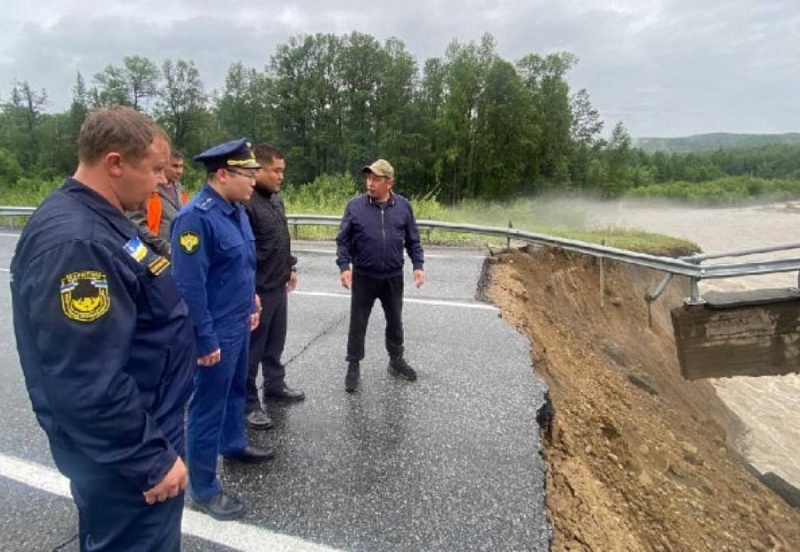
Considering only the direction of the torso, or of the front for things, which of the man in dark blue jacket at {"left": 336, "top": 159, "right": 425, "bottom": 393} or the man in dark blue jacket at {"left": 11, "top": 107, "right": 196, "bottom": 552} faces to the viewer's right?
the man in dark blue jacket at {"left": 11, "top": 107, "right": 196, "bottom": 552}

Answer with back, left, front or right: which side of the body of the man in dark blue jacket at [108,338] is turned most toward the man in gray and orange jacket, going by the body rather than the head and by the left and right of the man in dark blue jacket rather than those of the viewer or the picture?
left

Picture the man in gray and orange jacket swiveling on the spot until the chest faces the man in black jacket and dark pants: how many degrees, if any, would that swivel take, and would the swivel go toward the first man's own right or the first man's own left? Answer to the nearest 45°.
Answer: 0° — they already face them

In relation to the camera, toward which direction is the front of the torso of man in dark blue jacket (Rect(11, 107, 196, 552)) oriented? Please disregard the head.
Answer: to the viewer's right

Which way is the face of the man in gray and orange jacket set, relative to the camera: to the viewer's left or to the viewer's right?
to the viewer's right

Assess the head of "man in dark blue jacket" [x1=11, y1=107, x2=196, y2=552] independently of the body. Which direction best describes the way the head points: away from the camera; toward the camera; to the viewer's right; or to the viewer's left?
to the viewer's right

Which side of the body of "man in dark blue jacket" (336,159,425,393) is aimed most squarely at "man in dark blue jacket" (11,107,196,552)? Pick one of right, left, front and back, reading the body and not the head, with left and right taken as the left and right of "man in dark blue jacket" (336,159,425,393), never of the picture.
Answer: front

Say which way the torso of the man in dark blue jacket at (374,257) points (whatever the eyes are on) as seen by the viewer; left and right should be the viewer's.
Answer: facing the viewer

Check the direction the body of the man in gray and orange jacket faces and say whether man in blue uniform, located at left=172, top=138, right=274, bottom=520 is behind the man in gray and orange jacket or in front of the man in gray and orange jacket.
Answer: in front

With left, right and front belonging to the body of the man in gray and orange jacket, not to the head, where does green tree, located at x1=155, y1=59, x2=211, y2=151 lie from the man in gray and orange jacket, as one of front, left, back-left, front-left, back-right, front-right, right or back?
back-left

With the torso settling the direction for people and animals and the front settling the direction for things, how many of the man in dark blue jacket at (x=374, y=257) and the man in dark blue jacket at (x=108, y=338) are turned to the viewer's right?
1

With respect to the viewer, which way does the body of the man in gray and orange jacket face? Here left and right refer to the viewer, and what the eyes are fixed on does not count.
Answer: facing the viewer and to the right of the viewer
